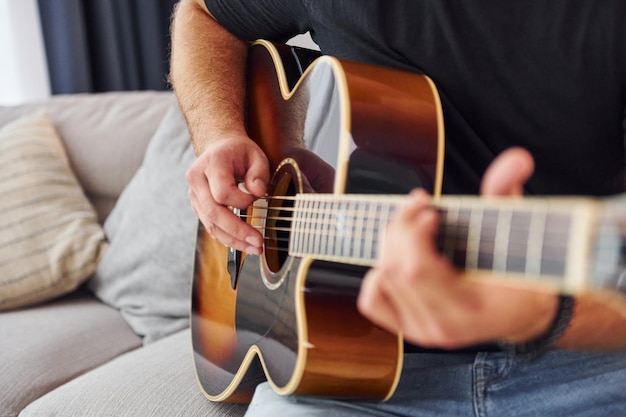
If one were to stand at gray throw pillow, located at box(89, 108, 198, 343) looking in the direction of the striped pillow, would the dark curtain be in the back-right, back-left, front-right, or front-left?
front-right

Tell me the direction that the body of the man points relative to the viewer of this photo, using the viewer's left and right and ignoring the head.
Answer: facing the viewer and to the left of the viewer

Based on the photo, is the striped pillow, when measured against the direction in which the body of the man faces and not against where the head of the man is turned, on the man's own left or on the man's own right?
on the man's own right

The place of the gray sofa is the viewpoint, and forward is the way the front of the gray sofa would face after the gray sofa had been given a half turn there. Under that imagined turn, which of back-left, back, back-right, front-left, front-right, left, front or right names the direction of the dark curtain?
front-left

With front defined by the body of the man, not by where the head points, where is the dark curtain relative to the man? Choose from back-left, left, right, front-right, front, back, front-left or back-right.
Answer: right
